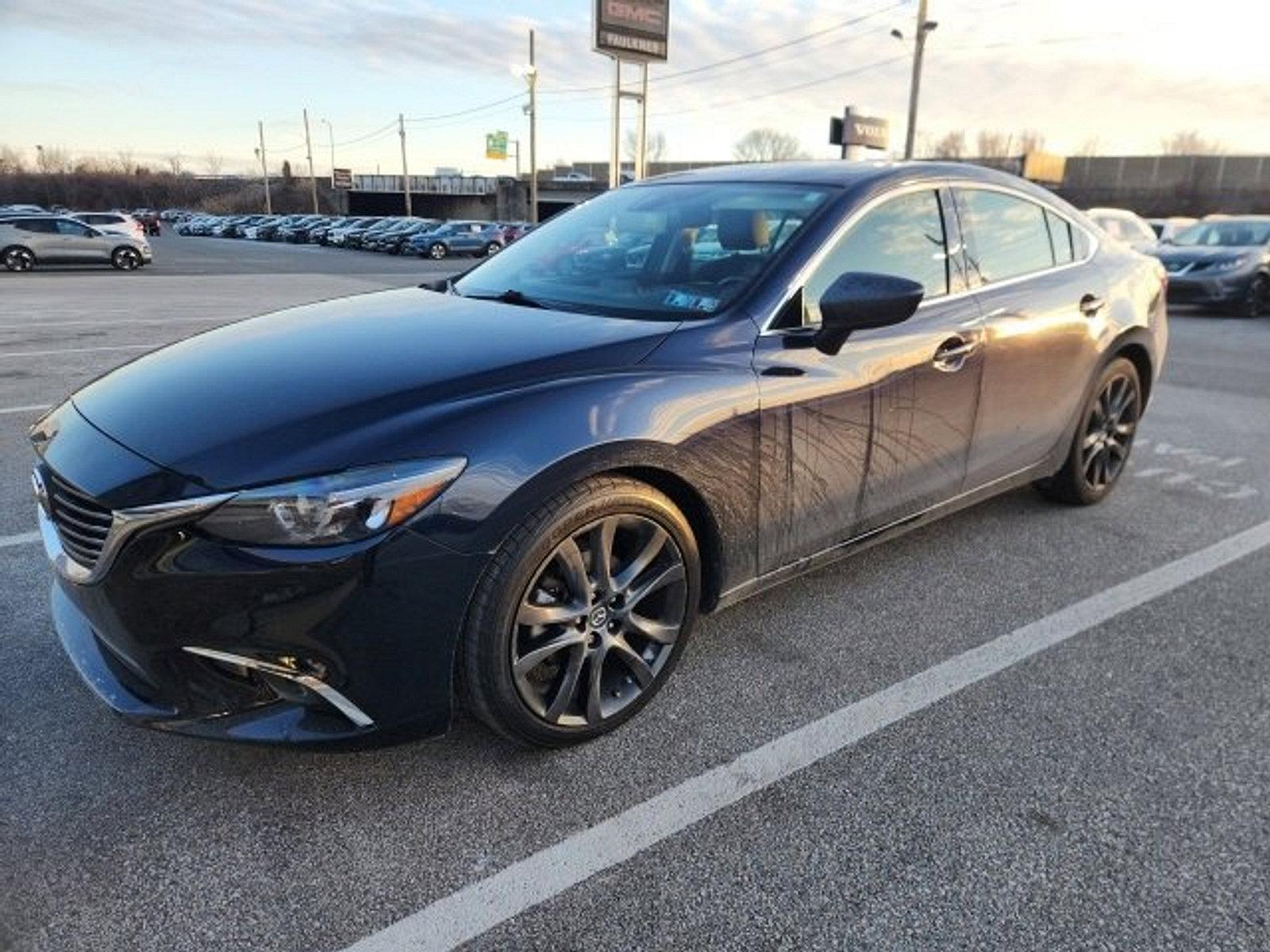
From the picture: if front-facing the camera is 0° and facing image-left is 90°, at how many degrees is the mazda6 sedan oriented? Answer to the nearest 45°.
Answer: approximately 45°

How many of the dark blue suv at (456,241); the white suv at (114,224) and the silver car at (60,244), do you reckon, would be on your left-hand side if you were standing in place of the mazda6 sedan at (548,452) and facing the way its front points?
0

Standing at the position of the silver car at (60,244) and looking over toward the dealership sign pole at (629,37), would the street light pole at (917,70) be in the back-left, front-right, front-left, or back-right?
front-right

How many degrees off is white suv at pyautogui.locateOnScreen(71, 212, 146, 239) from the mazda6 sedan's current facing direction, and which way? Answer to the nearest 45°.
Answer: approximately 90° to its right

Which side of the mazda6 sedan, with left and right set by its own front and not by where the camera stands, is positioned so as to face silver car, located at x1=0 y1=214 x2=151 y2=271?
right

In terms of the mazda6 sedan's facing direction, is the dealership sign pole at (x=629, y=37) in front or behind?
behind

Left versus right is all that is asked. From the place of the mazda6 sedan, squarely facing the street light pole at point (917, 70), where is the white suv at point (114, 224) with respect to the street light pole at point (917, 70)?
left

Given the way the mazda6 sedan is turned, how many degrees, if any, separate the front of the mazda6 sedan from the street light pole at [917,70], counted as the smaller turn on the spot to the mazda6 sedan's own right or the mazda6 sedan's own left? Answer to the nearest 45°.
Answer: approximately 135° to the mazda6 sedan's own right
